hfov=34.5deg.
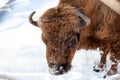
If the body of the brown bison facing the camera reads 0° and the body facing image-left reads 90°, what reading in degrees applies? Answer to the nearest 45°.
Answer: approximately 45°
